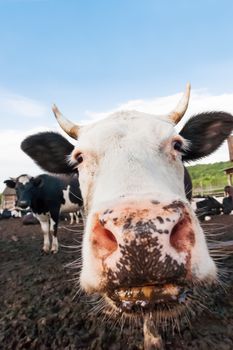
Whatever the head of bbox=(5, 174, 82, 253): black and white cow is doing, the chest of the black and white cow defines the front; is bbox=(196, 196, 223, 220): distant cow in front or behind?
behind

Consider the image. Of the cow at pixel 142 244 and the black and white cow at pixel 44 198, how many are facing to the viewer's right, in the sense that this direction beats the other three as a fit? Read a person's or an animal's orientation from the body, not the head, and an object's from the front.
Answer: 0

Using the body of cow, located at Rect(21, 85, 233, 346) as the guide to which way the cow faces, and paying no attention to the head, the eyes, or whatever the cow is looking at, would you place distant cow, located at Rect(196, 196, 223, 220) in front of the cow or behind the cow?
behind

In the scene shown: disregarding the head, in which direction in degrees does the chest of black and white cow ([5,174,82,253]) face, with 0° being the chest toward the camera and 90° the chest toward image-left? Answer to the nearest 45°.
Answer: approximately 45°

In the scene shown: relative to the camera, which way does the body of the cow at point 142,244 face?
toward the camera

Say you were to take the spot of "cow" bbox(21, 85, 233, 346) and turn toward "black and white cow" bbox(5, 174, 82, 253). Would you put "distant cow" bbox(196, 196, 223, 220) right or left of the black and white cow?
right

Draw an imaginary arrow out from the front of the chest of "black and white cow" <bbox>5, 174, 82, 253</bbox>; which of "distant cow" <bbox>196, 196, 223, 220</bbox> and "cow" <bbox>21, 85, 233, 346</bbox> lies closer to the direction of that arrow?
the cow
